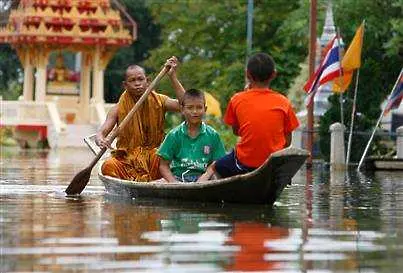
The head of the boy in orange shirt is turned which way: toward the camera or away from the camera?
away from the camera

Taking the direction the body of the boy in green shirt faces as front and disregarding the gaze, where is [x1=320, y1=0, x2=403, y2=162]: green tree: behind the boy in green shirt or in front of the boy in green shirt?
behind

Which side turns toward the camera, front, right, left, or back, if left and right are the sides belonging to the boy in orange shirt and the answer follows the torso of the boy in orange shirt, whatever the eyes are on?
back

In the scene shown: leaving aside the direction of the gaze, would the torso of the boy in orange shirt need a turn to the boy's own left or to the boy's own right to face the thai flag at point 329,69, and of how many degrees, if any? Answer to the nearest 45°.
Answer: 0° — they already face it

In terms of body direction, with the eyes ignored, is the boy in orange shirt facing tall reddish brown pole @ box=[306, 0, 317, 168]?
yes

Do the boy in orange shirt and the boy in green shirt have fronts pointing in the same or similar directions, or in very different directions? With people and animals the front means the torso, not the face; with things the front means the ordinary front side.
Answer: very different directions
